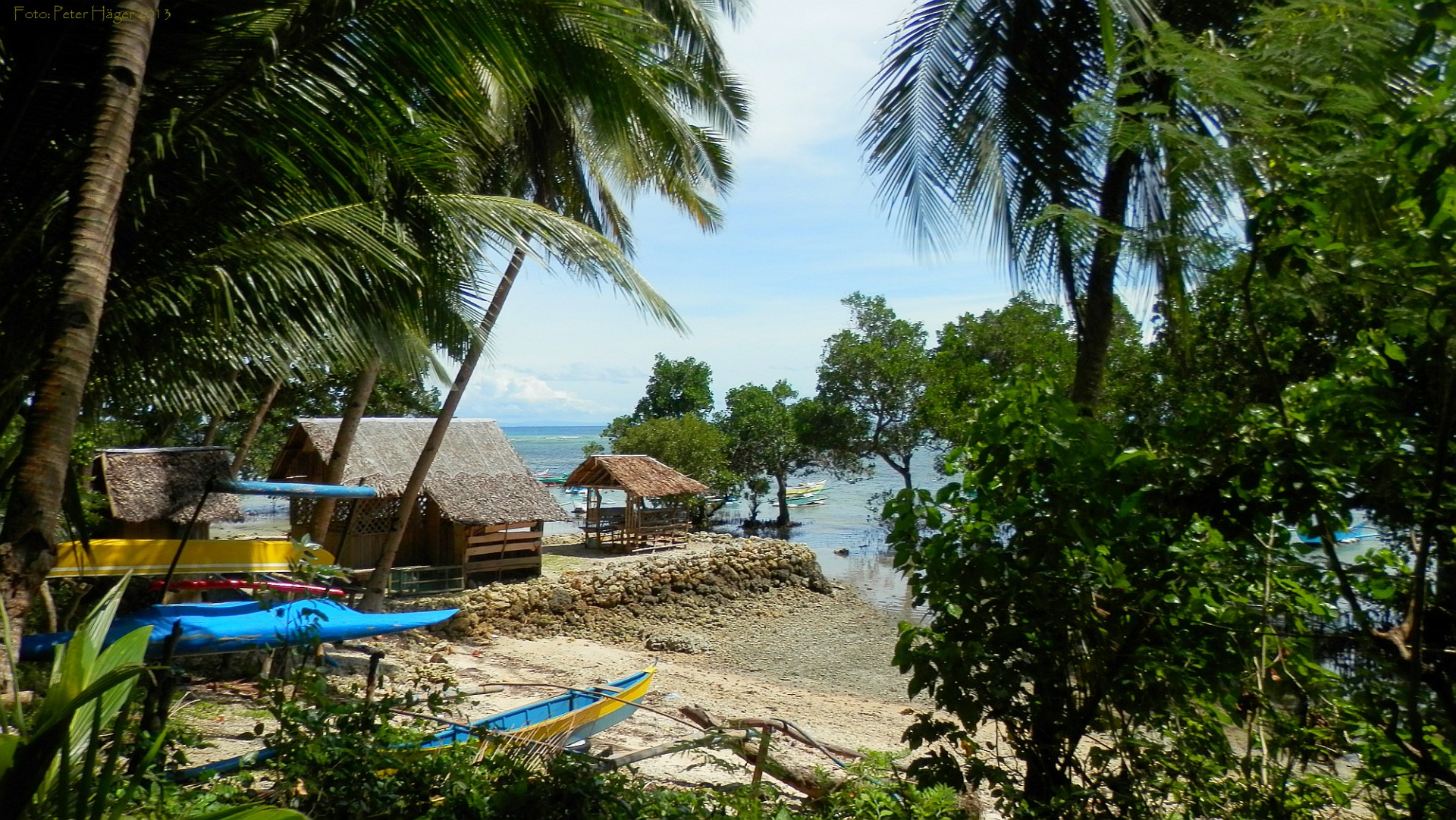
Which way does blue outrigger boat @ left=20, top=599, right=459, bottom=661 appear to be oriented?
to the viewer's right

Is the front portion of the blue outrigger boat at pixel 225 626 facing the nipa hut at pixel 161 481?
no

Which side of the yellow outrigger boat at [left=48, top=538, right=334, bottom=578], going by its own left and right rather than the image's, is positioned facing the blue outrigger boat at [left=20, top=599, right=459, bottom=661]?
right

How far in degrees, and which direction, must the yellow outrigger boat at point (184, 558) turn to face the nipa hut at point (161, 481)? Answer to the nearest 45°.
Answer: approximately 90° to its left

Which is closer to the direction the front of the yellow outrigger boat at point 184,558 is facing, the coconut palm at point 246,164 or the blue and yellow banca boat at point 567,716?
the blue and yellow banca boat

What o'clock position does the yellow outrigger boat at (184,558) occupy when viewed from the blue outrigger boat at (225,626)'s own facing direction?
The yellow outrigger boat is roughly at 8 o'clock from the blue outrigger boat.

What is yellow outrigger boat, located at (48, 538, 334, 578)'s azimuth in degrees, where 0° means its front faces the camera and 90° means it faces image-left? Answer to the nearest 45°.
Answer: approximately 270°

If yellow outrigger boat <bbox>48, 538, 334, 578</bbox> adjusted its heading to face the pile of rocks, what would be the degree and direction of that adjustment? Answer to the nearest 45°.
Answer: approximately 45° to its left

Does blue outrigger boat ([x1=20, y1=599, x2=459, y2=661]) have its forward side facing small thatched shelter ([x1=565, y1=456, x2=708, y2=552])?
no

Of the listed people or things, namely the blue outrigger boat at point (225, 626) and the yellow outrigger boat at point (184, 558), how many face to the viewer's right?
2

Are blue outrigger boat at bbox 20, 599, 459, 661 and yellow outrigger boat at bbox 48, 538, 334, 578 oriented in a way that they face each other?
no

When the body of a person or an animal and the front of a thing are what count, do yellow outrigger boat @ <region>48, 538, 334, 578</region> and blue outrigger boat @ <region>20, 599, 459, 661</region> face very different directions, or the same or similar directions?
same or similar directions

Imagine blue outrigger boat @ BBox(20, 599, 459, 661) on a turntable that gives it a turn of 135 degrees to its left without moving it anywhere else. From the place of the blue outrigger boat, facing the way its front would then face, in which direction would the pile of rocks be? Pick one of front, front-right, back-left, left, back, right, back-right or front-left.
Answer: right
